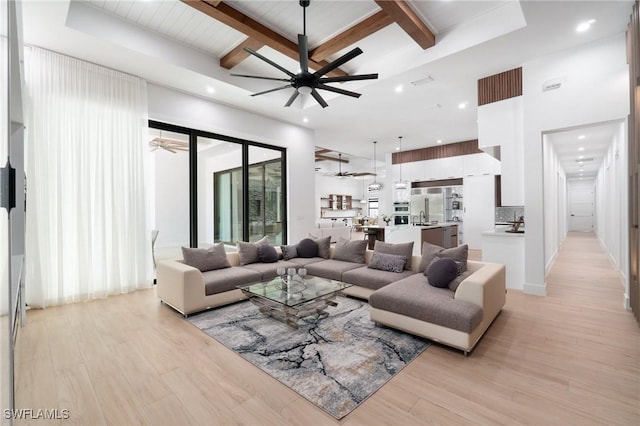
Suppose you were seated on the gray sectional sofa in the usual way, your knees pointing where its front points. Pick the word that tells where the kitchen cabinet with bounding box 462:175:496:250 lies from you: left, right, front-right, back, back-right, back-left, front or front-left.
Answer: back

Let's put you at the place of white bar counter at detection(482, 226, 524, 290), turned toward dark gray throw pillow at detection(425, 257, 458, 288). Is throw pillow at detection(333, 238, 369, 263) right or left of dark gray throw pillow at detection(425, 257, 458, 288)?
right

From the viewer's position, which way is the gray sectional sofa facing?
facing the viewer and to the left of the viewer

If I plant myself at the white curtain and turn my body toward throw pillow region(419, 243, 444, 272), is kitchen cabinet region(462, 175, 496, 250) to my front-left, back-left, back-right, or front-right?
front-left

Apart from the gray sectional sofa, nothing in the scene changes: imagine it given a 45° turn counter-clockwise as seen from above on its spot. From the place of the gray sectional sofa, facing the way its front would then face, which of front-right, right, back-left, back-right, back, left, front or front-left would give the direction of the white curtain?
right

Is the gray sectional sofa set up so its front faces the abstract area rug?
yes

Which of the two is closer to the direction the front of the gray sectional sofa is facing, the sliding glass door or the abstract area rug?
the abstract area rug

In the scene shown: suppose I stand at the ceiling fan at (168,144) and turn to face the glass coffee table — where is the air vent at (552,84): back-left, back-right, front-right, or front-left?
front-left

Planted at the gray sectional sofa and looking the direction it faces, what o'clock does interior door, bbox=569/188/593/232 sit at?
The interior door is roughly at 6 o'clock from the gray sectional sofa.

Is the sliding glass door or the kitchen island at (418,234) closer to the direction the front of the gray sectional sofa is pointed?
the sliding glass door
